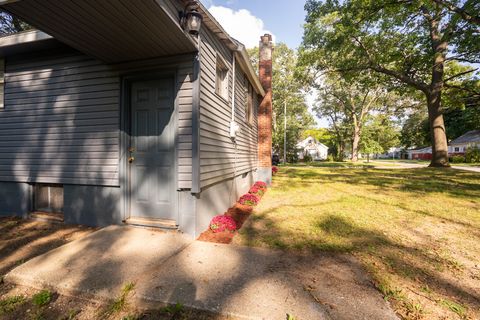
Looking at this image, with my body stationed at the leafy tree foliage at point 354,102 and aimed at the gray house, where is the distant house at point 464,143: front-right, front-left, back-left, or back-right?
back-left

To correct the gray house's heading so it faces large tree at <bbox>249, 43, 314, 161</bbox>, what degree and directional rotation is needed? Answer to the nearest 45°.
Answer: approximately 135° to its left

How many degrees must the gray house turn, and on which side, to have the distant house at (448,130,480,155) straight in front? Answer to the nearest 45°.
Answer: approximately 90° to its left

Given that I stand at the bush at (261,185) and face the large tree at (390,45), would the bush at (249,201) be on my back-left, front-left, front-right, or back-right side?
back-right

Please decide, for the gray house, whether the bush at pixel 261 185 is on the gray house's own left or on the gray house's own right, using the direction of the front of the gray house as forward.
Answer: on the gray house's own left

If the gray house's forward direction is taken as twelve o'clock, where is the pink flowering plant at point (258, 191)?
The pink flowering plant is roughly at 8 o'clock from the gray house.
